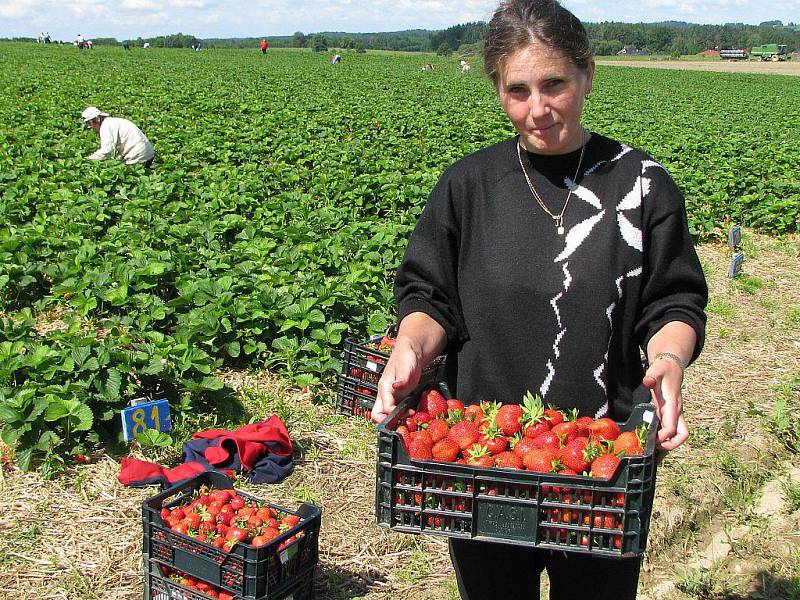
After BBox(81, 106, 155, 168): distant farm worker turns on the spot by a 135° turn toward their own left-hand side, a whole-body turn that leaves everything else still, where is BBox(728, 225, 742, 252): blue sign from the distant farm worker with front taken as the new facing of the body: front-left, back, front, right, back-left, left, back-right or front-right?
front

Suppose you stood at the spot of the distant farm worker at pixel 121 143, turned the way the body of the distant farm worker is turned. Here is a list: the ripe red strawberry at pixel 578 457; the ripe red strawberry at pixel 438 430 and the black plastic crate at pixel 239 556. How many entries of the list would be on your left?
3

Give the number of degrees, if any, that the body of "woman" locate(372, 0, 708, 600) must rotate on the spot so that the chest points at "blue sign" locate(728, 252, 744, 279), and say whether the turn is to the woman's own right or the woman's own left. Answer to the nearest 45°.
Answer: approximately 180°

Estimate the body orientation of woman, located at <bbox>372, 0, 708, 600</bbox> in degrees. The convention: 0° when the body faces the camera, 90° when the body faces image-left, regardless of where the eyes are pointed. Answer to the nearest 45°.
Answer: approximately 0°

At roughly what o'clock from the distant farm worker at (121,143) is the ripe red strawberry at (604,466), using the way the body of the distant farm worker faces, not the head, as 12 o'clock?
The ripe red strawberry is roughly at 9 o'clock from the distant farm worker.

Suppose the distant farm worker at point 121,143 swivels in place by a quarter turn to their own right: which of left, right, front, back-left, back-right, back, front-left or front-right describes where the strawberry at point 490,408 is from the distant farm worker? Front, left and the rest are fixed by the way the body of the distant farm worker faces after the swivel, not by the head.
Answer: back

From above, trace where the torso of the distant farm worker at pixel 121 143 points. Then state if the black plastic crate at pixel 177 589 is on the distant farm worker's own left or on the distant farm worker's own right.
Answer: on the distant farm worker's own left

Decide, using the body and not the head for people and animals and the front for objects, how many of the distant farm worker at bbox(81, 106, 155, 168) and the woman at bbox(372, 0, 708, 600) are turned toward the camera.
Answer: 1

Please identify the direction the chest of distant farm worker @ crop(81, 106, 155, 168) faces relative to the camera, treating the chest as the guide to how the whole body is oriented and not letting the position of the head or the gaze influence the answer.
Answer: to the viewer's left

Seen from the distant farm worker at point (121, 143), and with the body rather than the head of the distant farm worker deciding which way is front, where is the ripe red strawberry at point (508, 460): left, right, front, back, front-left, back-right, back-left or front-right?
left

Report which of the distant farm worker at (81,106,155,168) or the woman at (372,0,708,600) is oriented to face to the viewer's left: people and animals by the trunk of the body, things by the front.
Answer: the distant farm worker
